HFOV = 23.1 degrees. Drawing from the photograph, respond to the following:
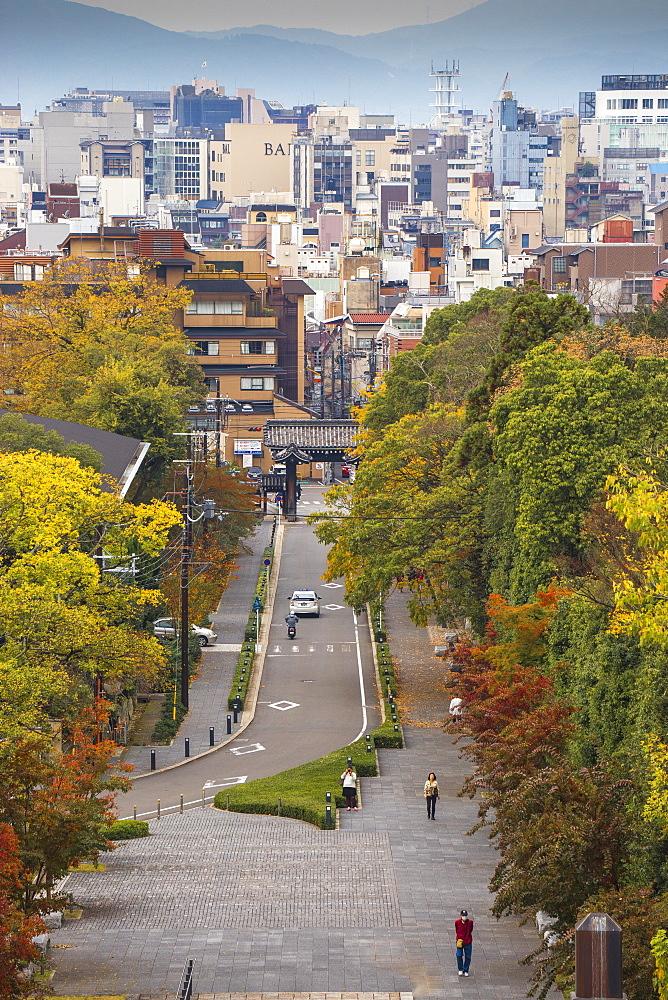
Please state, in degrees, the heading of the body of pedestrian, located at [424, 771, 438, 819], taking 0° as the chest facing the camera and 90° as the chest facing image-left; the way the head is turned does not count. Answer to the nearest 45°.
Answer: approximately 0°

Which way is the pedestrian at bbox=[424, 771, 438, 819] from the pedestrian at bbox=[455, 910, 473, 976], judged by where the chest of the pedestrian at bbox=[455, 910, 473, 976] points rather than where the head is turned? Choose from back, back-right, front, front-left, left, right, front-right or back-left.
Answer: back

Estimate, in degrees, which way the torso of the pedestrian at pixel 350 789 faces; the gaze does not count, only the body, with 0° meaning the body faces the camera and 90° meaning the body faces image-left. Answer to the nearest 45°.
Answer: approximately 0°

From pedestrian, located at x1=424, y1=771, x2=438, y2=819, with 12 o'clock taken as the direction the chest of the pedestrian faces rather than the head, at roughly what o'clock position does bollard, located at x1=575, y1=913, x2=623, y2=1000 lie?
The bollard is roughly at 12 o'clock from the pedestrian.

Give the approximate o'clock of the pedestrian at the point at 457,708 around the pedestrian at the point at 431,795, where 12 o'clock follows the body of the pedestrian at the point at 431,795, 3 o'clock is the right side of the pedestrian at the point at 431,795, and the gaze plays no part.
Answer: the pedestrian at the point at 457,708 is roughly at 6 o'clock from the pedestrian at the point at 431,795.

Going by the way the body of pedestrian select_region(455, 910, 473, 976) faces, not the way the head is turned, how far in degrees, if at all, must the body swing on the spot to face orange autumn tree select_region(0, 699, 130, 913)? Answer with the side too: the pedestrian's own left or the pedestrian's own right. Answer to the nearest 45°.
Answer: approximately 90° to the pedestrian's own right
